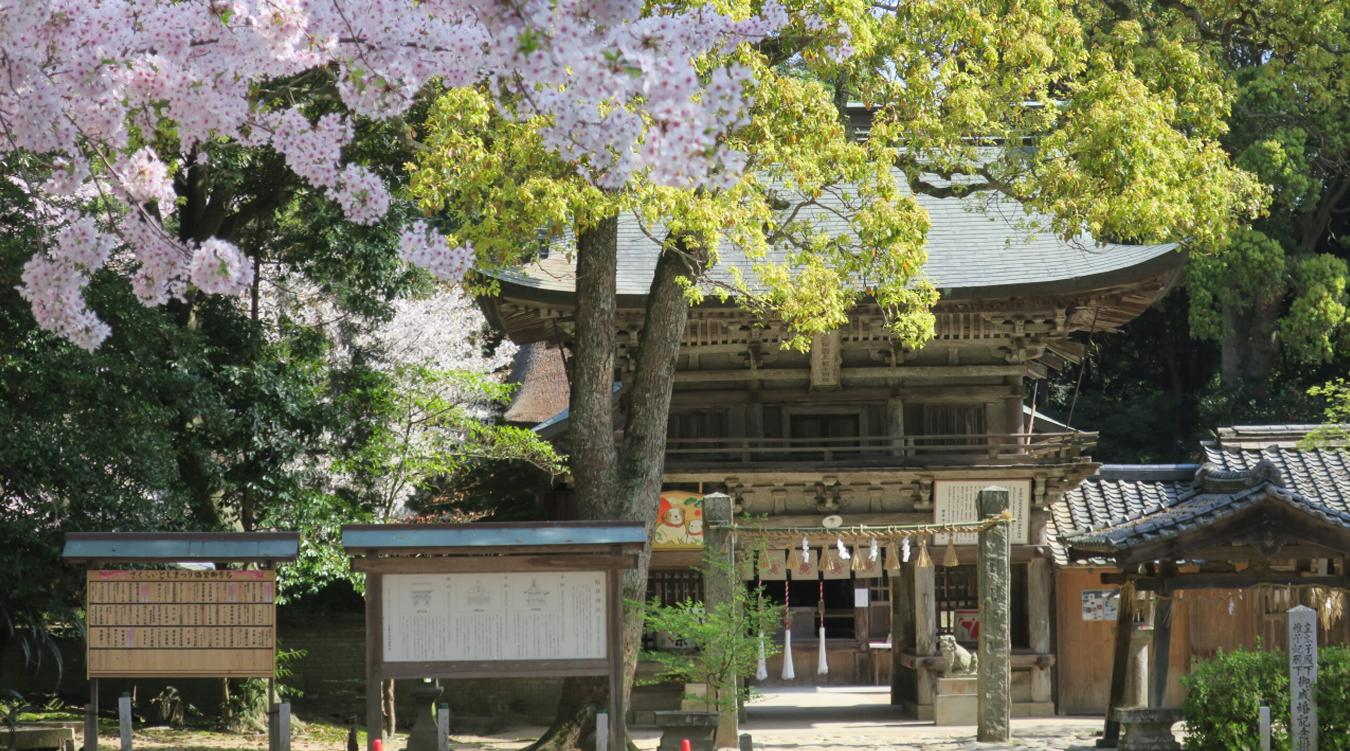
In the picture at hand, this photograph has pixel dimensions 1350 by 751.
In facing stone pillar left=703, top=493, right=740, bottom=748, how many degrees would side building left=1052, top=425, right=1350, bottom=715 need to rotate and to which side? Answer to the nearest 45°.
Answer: approximately 45° to its right

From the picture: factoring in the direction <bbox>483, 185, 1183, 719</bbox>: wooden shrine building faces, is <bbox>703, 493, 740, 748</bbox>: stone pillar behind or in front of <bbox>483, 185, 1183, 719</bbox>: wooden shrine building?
in front

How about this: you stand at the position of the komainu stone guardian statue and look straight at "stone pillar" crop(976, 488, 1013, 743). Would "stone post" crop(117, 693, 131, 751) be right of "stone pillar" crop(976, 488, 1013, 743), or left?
right

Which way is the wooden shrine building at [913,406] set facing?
toward the camera

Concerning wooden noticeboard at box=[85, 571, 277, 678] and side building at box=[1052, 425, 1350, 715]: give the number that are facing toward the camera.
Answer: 2

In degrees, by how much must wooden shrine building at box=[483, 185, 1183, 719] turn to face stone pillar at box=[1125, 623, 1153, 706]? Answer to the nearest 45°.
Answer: approximately 45° to its left

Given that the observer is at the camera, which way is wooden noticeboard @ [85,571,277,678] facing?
facing the viewer

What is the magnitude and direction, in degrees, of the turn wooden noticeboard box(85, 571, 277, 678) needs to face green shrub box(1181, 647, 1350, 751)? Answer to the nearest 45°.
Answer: approximately 90° to its left

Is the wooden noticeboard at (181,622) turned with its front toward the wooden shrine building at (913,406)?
no

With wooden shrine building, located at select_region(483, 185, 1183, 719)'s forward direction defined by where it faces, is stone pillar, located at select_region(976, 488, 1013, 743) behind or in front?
in front

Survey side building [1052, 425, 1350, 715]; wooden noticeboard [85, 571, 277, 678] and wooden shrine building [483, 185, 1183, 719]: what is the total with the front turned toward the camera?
3

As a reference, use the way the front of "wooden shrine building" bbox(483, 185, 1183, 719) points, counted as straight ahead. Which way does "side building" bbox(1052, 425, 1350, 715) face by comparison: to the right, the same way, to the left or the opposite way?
the same way

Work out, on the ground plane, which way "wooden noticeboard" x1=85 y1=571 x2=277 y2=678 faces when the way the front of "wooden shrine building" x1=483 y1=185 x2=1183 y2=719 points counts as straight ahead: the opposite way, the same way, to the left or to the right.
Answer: the same way

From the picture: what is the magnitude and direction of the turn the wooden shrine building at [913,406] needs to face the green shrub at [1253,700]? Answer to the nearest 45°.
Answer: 0° — it already faces it
